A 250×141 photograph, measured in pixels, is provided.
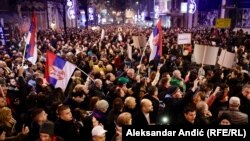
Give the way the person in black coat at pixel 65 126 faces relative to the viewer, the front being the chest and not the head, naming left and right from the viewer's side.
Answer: facing the viewer and to the right of the viewer

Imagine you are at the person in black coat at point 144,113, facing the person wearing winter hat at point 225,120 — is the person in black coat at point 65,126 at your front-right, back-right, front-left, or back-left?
back-right

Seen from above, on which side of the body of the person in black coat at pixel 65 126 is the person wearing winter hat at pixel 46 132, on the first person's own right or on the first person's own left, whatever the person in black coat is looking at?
on the first person's own right

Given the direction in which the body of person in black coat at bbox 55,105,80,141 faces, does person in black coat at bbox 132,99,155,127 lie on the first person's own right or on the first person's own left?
on the first person's own left
